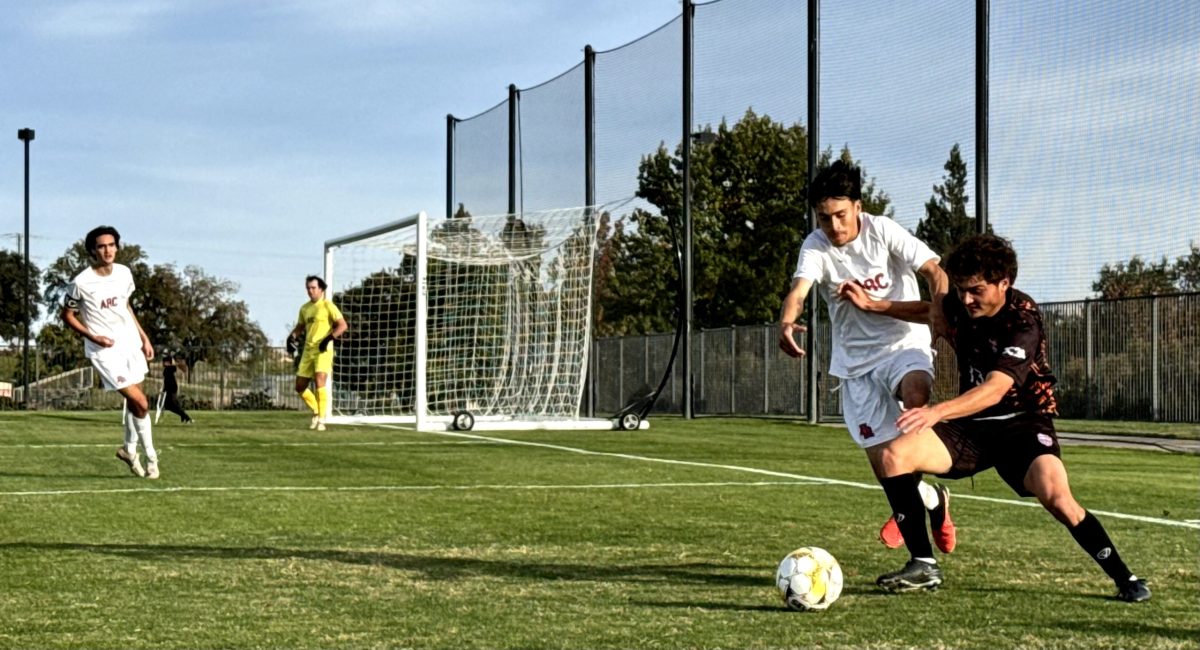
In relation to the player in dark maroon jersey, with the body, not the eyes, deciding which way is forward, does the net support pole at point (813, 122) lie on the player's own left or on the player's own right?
on the player's own right

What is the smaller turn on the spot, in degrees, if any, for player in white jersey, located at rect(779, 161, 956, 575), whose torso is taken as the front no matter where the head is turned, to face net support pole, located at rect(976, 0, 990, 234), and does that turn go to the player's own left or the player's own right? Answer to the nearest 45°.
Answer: approximately 180°

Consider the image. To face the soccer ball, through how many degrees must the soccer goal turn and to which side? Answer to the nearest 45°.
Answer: approximately 90° to its left

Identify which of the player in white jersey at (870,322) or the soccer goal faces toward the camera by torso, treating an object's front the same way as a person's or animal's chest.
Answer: the player in white jersey

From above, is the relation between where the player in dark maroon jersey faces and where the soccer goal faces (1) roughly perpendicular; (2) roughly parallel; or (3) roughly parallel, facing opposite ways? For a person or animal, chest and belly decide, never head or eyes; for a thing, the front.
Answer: roughly parallel

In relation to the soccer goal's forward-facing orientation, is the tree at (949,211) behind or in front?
behind

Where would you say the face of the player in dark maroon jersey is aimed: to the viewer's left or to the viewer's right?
to the viewer's left

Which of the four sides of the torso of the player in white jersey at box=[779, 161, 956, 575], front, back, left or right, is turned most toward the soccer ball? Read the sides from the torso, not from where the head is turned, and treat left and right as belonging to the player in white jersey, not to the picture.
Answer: front

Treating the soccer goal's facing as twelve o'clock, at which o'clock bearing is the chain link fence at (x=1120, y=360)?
The chain link fence is roughly at 6 o'clock from the soccer goal.

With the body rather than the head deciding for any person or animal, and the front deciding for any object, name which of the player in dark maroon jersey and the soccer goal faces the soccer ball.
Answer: the player in dark maroon jersey

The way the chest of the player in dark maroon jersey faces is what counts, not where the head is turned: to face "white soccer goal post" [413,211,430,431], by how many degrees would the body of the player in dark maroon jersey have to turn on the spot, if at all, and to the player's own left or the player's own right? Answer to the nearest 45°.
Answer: approximately 90° to the player's own right

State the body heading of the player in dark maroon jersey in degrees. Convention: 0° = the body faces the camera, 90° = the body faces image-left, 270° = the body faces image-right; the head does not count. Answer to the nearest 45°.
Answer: approximately 45°

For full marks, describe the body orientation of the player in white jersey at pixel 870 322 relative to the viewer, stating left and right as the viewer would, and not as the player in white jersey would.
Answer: facing the viewer

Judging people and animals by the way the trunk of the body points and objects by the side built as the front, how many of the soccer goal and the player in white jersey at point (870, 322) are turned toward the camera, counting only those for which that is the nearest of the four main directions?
1

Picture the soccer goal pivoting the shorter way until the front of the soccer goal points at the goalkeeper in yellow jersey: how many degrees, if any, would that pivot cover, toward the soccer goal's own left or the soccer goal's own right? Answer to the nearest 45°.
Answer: approximately 45° to the soccer goal's own left

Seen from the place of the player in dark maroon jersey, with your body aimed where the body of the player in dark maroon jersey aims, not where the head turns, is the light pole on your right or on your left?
on your right

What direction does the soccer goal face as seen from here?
to the viewer's left

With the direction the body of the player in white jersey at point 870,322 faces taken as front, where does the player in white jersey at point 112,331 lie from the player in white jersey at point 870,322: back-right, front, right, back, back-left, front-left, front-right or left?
back-right

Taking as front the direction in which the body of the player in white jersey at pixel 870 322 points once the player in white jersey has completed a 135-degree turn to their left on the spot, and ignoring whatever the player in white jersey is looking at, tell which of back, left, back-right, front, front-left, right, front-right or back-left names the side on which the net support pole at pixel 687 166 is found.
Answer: front-left
